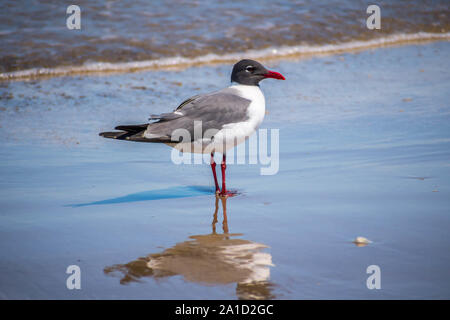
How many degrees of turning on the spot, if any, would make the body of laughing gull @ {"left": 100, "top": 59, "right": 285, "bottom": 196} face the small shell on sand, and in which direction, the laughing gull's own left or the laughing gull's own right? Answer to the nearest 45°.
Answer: approximately 45° to the laughing gull's own right

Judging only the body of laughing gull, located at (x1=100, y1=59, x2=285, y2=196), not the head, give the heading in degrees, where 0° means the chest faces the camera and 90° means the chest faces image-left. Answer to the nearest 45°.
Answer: approximately 270°
